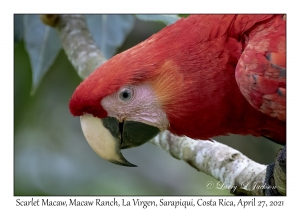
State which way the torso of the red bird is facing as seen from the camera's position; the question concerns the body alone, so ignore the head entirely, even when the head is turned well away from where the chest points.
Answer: to the viewer's left

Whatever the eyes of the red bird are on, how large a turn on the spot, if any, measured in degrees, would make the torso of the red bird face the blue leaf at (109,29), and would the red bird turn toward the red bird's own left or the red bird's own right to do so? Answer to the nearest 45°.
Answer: approximately 45° to the red bird's own right

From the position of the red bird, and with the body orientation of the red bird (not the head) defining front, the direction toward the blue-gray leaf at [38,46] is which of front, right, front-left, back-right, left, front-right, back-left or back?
front-right

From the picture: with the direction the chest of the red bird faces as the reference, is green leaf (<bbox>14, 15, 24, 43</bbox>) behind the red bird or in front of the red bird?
in front
